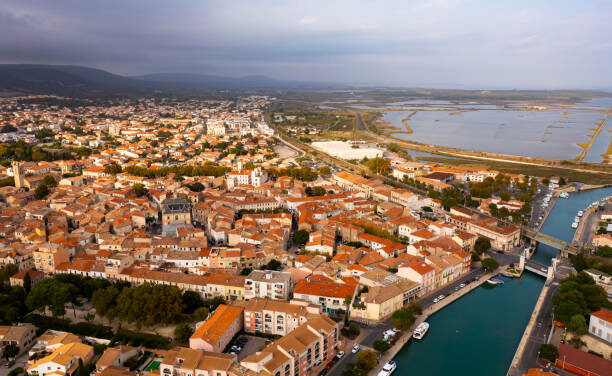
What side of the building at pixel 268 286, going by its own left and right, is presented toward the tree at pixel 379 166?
back

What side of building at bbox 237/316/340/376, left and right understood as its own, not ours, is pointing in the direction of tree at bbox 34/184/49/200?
back

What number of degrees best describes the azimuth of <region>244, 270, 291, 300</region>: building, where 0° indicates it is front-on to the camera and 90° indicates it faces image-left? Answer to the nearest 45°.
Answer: approximately 0°

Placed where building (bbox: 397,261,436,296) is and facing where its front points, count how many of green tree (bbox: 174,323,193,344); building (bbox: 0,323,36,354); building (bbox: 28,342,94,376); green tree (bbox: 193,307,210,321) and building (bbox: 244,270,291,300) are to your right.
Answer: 5

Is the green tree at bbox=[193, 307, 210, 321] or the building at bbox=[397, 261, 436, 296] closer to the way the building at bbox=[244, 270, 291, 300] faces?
the green tree

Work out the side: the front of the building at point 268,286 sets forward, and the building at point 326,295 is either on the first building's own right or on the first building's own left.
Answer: on the first building's own left

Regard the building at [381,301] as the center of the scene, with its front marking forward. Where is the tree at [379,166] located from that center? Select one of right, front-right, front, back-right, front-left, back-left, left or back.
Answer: back-left

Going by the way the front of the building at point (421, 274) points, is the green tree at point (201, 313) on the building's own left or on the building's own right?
on the building's own right

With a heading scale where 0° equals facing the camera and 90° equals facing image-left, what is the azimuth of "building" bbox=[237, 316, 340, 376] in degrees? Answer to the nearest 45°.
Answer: approximately 315°

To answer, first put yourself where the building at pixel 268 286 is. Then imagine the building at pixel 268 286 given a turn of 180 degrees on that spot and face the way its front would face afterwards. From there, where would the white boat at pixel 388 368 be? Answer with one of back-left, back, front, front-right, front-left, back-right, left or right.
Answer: back-right
